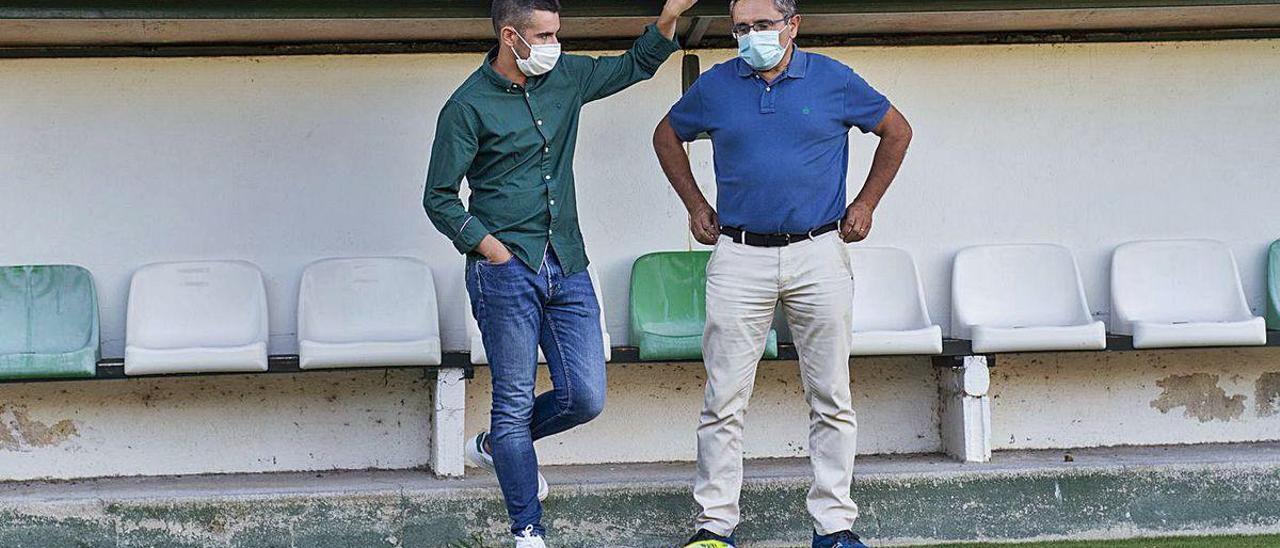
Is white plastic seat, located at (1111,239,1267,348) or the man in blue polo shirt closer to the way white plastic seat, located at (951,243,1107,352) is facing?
the man in blue polo shirt

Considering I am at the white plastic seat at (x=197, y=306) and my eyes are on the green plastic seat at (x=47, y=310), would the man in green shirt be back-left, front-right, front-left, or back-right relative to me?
back-left
